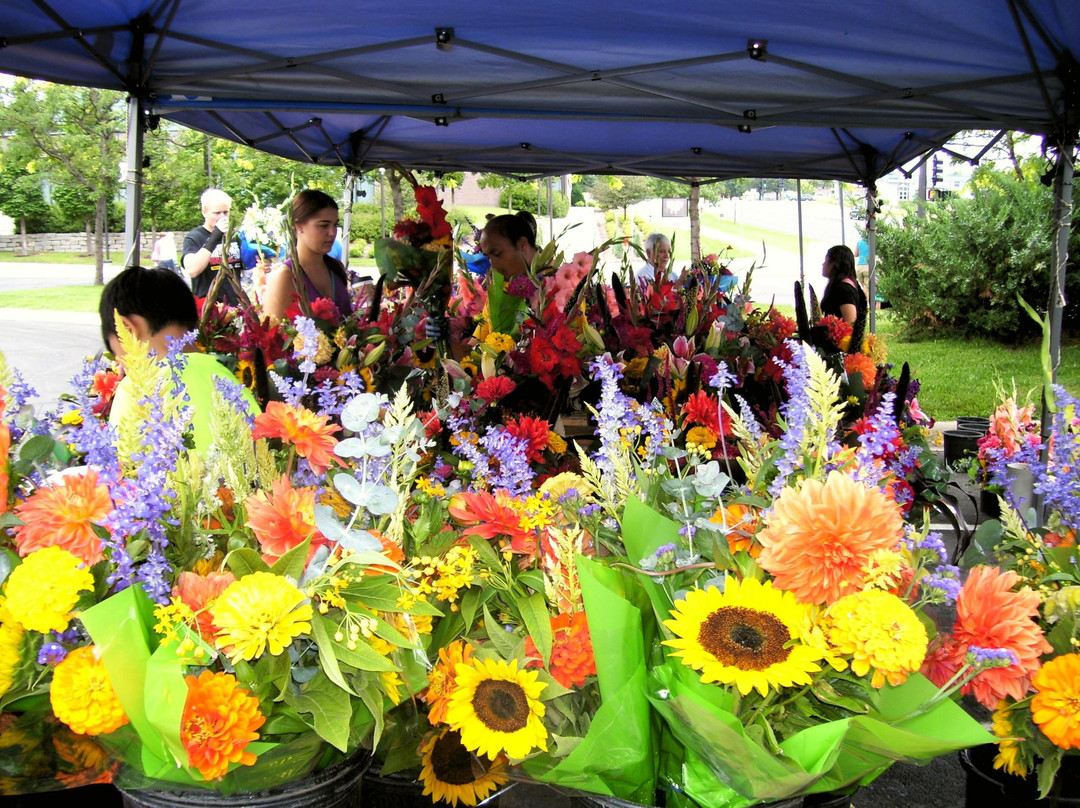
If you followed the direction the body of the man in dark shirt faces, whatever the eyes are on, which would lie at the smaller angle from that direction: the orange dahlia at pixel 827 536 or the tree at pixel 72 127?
the orange dahlia

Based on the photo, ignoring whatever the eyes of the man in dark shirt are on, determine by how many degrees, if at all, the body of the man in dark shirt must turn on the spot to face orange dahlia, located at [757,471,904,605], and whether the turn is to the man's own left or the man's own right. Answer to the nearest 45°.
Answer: approximately 45° to the man's own right

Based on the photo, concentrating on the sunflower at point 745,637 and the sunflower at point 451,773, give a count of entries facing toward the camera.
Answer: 2

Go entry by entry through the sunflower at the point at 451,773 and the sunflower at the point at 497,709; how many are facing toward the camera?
2

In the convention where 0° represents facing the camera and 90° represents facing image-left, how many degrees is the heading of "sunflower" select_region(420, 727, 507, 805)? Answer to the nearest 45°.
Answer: approximately 0°
